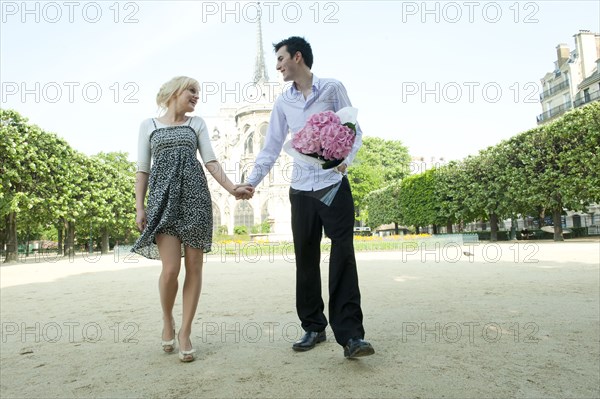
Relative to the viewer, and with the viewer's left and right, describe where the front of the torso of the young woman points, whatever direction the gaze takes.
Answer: facing the viewer

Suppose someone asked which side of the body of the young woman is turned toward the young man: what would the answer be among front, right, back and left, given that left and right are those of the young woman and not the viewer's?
left
